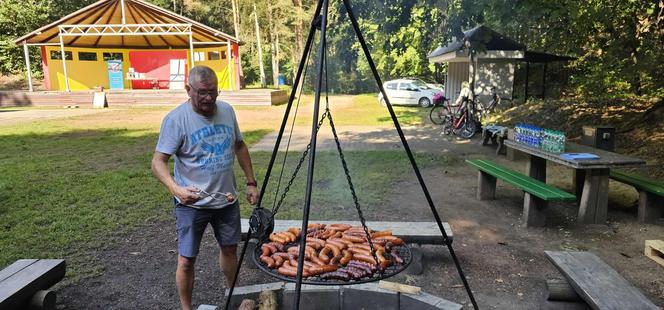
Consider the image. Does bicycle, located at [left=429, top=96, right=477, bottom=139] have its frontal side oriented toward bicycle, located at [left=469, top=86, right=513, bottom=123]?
no

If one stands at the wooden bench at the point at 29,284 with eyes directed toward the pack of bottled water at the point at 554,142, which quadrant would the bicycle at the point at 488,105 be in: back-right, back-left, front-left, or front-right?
front-left

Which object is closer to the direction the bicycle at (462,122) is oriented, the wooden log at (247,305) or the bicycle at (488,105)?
the wooden log

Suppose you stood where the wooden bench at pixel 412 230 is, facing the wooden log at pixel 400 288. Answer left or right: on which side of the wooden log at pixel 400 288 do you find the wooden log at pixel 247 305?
right
